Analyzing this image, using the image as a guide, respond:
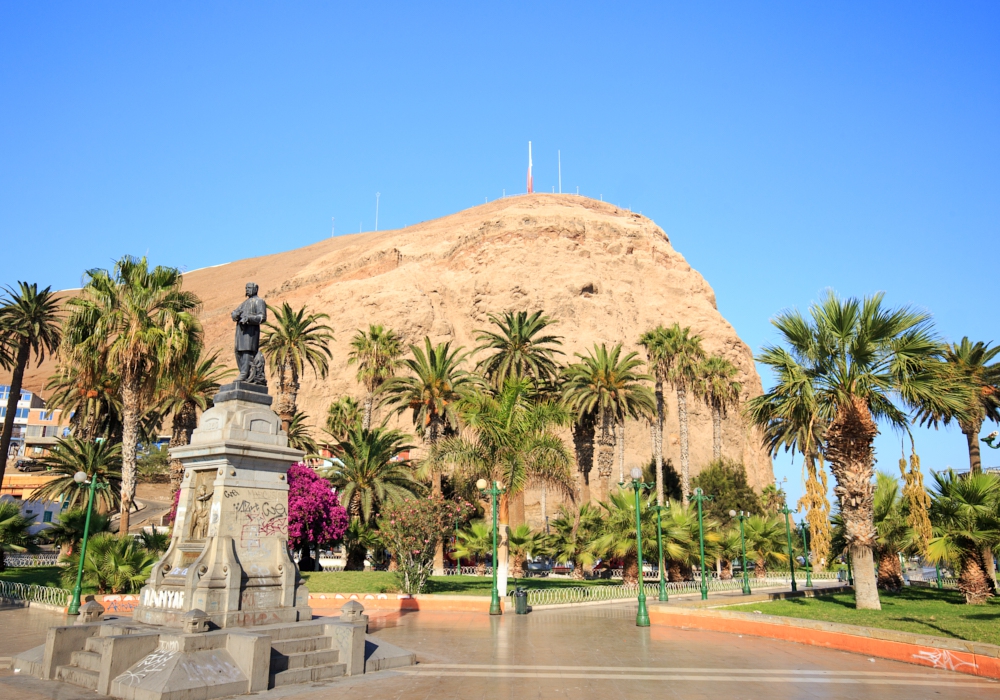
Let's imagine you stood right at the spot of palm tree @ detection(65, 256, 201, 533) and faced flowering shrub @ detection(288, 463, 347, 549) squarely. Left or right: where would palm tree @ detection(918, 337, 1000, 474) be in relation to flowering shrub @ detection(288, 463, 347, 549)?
right

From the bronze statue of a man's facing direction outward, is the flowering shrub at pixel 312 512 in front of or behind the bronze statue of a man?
behind

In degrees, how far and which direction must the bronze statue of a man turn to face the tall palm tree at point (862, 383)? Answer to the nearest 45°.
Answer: approximately 135° to its left

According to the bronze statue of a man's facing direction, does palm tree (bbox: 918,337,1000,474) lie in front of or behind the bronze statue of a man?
behind

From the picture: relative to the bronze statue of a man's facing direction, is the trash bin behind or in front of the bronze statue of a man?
behind

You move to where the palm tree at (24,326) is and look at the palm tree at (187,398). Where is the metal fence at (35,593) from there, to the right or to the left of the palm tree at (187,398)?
right

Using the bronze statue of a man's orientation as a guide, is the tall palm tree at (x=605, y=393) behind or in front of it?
behind

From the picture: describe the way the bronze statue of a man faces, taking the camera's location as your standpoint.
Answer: facing the viewer and to the left of the viewer

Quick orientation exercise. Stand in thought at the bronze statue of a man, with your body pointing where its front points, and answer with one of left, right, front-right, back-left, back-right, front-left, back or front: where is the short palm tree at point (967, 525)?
back-left
